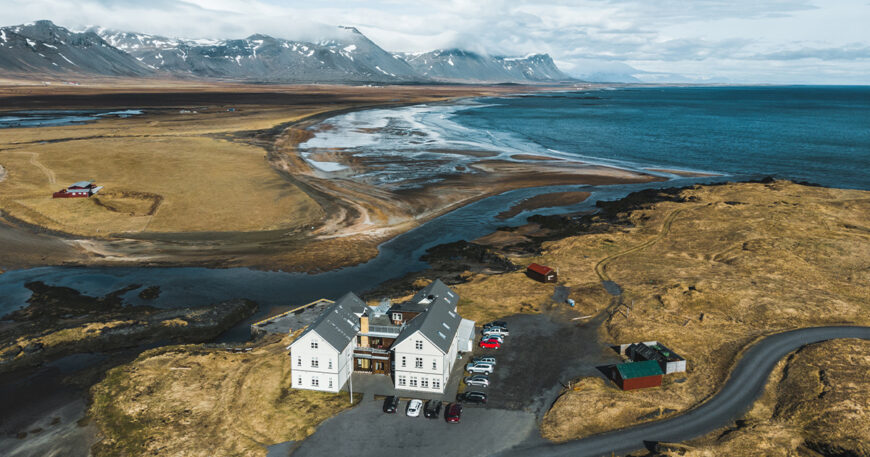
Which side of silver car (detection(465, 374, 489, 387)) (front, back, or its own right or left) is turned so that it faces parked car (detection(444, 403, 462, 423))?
left

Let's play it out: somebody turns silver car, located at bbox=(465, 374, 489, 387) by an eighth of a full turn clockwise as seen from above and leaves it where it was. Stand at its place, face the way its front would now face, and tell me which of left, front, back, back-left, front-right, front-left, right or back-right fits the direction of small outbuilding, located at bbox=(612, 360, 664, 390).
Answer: back-right

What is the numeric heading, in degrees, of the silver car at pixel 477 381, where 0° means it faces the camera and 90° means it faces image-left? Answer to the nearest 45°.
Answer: approximately 90°

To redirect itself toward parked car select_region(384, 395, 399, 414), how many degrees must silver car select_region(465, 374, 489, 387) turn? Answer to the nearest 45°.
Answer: approximately 45° to its left

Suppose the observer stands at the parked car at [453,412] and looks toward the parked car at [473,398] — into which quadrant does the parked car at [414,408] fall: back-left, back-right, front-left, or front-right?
back-left

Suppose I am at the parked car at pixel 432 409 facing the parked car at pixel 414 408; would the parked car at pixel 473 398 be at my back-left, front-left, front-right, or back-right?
back-right

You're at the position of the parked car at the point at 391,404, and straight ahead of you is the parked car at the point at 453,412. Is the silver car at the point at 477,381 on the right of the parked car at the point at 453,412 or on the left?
left

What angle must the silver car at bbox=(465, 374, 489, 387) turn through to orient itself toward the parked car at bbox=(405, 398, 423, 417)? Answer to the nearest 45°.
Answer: approximately 45° to its left

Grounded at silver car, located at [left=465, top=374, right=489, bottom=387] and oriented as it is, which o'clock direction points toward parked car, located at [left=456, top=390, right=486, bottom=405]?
The parked car is roughly at 9 o'clock from the silver car.

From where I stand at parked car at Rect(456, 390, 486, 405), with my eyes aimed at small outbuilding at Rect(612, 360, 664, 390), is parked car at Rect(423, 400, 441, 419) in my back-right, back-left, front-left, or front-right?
back-right
